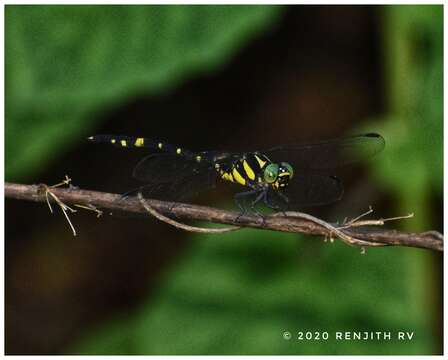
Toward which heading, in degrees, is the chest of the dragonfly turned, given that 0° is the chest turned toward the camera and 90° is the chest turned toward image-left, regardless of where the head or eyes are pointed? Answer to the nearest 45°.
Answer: approximately 315°
